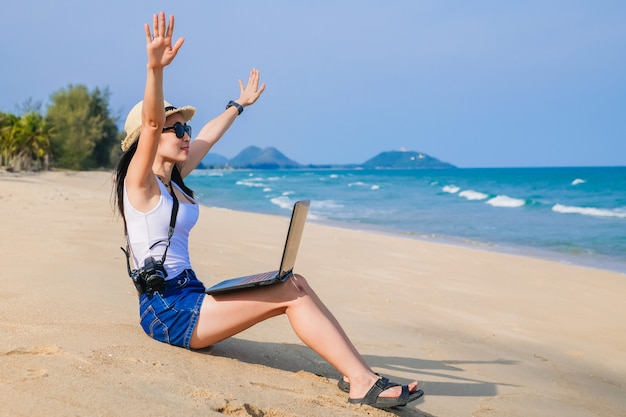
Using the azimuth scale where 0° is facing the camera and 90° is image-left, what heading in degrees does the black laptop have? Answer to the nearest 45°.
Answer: approximately 90°

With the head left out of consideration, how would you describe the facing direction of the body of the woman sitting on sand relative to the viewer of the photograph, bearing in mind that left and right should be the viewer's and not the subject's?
facing to the right of the viewer
